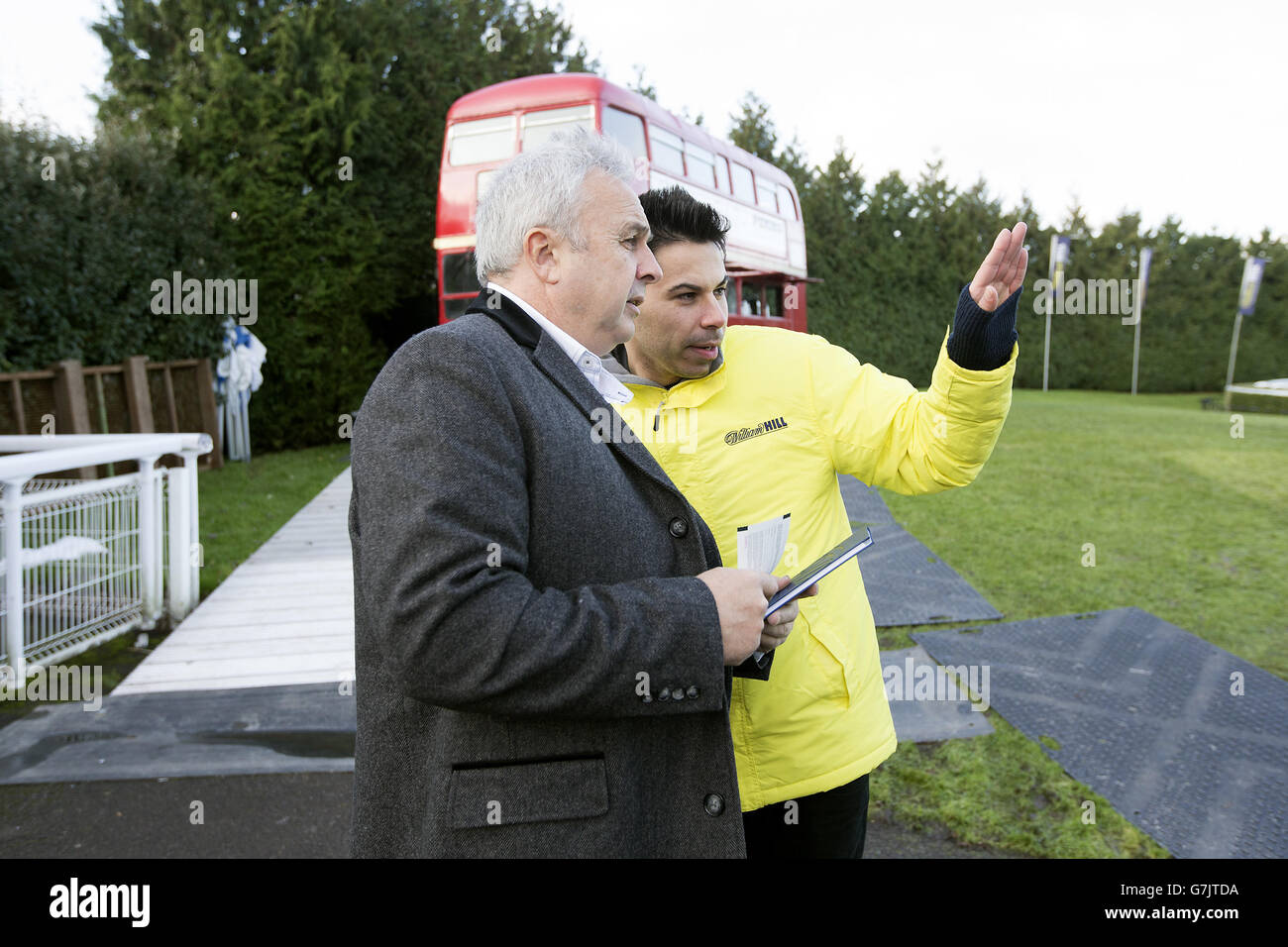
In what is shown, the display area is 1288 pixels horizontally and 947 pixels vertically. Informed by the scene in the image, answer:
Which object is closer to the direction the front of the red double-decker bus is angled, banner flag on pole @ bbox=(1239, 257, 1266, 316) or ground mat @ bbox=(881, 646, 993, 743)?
the ground mat

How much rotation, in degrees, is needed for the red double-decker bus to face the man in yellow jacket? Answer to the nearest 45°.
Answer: approximately 45° to its left

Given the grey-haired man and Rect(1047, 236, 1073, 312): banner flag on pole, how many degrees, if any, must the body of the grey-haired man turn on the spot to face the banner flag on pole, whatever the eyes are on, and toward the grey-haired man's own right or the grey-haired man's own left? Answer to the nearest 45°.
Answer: approximately 45° to the grey-haired man's own left

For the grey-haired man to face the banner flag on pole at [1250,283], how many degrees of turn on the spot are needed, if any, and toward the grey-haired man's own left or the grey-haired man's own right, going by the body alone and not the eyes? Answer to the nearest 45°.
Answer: approximately 45° to the grey-haired man's own left

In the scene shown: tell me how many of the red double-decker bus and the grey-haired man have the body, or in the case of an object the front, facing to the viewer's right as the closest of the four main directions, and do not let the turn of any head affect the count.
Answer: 1

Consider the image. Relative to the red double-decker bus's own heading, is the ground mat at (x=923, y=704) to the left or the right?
on its left

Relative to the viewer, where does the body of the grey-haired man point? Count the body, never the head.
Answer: to the viewer's right

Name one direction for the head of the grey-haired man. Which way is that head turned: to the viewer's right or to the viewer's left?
to the viewer's right

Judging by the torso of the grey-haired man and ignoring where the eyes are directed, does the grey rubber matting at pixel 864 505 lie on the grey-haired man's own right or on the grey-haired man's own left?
on the grey-haired man's own left

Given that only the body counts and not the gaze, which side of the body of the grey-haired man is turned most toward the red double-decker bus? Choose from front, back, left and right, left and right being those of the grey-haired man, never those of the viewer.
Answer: left
